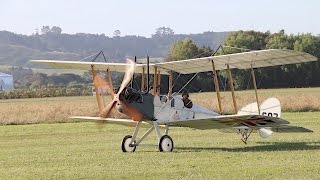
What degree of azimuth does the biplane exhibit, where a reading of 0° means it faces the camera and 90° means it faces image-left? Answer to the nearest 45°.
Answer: approximately 45°
